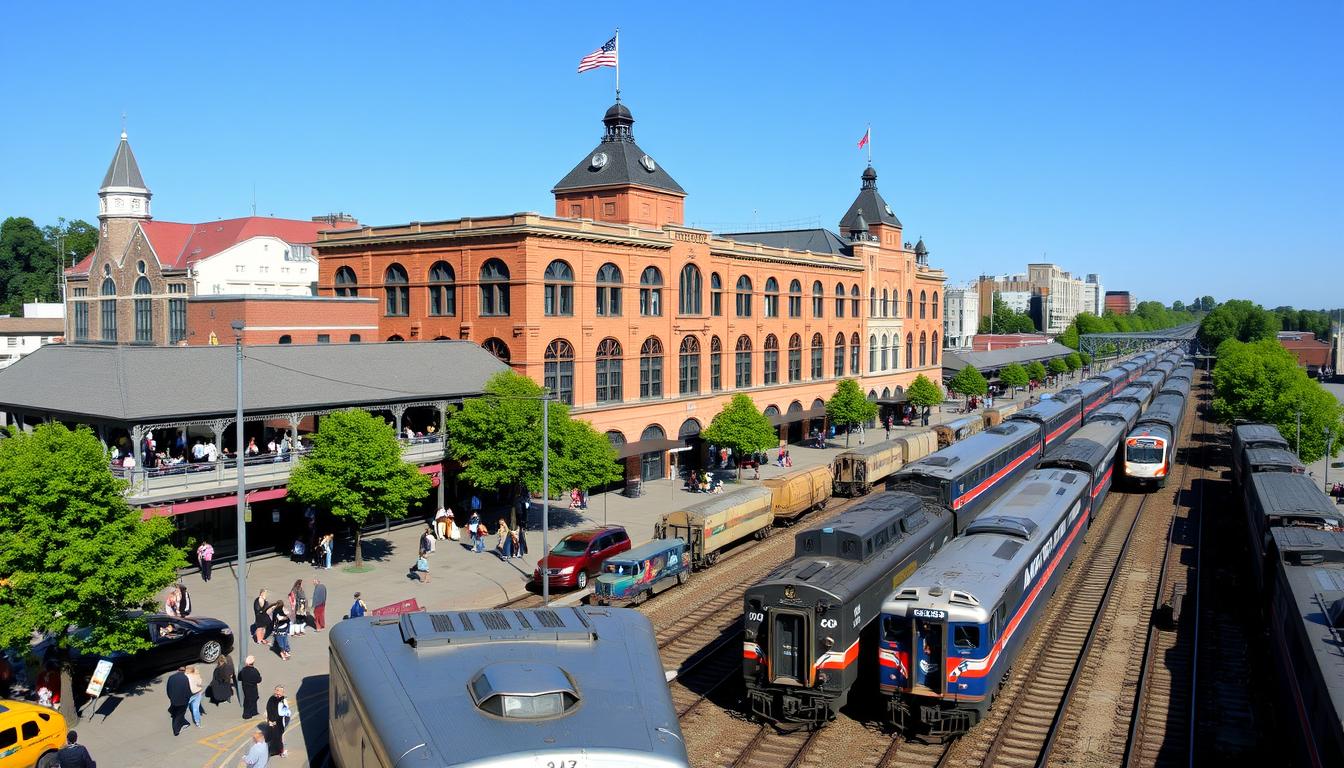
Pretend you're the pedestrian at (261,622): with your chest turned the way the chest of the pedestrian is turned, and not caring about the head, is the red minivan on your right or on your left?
on your left

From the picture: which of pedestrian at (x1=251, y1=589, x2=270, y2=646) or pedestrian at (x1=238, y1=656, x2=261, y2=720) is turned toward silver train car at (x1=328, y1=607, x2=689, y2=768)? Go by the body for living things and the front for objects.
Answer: pedestrian at (x1=251, y1=589, x2=270, y2=646)

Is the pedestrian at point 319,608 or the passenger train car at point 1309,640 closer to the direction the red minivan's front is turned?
the pedestrian

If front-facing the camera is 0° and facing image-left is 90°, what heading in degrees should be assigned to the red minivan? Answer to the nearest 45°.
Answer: approximately 45°

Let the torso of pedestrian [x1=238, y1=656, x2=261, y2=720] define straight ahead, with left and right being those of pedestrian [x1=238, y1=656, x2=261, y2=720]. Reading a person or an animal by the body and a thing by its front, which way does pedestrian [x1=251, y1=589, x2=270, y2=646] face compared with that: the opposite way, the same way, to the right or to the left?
the opposite way
